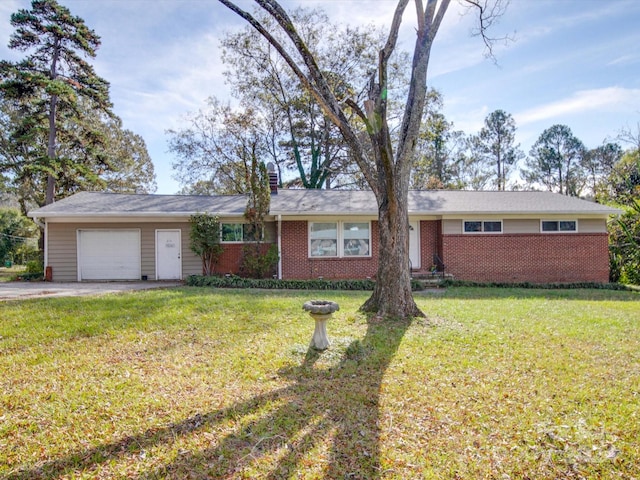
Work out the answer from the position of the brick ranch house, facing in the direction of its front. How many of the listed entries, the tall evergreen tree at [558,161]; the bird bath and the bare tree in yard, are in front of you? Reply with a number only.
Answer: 2

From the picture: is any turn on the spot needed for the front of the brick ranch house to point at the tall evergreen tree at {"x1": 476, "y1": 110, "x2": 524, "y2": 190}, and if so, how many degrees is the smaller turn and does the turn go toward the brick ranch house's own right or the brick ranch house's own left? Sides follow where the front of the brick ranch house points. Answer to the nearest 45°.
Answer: approximately 135° to the brick ranch house's own left

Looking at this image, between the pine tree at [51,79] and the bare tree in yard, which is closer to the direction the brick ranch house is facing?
the bare tree in yard

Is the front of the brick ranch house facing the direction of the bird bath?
yes

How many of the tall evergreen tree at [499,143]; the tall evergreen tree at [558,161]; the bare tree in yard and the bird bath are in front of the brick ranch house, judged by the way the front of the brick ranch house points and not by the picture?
2

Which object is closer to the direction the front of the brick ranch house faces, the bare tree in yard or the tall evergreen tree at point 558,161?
the bare tree in yard

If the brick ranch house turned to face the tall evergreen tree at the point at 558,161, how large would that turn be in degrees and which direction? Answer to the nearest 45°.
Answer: approximately 135° to its left

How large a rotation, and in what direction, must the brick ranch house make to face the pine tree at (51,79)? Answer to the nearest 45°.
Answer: approximately 90° to its right

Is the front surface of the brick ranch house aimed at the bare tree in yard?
yes

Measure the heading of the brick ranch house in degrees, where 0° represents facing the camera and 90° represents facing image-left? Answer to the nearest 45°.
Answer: approximately 0°

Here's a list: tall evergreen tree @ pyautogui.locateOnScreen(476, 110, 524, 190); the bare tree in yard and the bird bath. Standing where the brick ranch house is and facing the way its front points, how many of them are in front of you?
2
